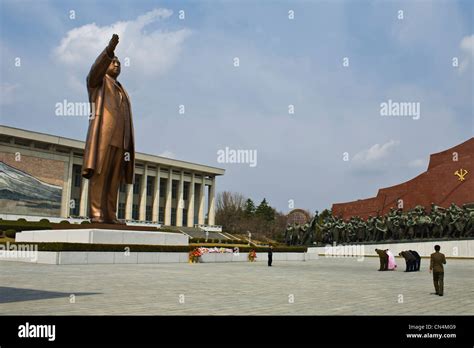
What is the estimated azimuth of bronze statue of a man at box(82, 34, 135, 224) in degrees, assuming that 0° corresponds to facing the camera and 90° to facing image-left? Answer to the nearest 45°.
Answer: approximately 315°

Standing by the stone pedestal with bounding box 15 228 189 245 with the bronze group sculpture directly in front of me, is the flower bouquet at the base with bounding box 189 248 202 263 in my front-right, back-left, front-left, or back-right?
front-right

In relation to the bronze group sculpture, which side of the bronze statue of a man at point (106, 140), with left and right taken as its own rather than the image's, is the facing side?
left
